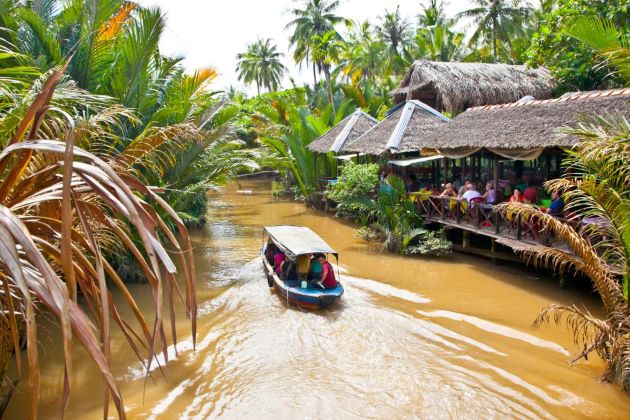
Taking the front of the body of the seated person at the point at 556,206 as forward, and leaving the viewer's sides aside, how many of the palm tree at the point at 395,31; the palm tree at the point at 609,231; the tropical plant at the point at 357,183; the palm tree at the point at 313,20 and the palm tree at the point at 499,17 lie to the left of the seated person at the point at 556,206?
1

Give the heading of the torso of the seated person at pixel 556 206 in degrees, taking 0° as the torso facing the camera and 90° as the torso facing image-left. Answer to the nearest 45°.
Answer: approximately 90°

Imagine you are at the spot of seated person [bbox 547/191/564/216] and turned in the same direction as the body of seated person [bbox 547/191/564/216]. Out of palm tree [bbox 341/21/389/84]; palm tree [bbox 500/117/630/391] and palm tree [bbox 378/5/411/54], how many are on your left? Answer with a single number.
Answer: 1

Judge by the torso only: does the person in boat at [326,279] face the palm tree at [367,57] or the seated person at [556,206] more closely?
the palm tree

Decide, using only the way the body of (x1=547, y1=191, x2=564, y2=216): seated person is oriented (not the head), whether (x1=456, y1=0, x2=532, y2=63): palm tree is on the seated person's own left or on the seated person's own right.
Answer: on the seated person's own right

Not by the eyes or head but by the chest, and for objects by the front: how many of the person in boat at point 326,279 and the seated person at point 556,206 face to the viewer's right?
0

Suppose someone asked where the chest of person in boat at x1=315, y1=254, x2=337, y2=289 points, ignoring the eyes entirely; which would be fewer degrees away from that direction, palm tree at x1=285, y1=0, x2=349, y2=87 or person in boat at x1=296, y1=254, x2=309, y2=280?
the person in boat

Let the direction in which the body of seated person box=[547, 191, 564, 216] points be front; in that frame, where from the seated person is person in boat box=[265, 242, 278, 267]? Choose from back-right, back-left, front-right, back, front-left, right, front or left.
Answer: front

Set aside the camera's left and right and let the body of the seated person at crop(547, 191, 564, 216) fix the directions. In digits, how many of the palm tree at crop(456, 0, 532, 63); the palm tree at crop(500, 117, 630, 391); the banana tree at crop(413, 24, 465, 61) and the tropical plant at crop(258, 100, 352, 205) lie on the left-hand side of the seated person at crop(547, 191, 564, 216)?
1

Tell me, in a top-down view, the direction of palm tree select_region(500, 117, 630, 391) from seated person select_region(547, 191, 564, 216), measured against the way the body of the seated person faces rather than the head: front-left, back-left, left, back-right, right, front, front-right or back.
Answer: left

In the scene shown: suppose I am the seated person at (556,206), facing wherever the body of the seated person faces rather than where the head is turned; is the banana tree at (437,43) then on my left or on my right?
on my right

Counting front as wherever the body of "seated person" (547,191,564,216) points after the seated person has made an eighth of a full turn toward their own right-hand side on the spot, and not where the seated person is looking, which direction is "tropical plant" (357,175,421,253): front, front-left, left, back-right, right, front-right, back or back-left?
front
